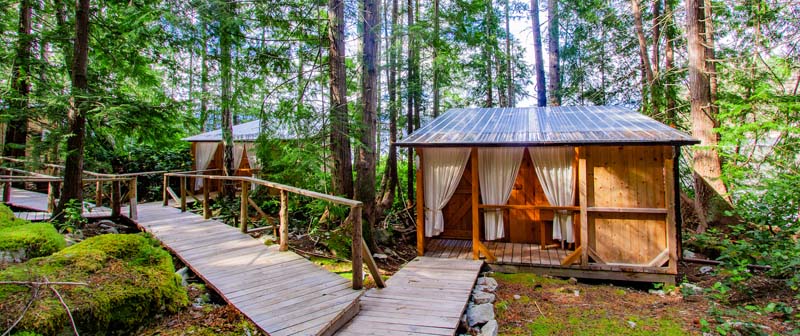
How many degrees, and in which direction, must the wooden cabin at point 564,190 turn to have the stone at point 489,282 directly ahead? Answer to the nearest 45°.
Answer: approximately 45° to its right

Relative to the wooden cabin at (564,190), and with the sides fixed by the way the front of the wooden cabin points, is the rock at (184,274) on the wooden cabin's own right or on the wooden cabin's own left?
on the wooden cabin's own right

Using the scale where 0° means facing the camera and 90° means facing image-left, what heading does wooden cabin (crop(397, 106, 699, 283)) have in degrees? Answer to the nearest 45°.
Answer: approximately 0°

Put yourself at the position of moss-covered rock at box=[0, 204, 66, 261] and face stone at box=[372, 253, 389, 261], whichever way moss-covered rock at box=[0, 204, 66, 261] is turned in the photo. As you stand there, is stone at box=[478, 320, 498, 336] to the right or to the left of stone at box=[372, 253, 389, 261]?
right

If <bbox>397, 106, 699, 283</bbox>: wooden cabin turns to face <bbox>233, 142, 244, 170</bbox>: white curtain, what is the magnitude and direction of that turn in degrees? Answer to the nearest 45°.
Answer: approximately 90° to its right

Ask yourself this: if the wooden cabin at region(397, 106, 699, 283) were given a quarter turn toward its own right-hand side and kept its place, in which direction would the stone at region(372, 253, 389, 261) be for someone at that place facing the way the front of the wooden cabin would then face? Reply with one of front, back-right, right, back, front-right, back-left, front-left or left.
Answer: front

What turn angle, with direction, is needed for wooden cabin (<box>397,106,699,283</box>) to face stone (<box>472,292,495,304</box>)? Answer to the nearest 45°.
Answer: approximately 45° to its right

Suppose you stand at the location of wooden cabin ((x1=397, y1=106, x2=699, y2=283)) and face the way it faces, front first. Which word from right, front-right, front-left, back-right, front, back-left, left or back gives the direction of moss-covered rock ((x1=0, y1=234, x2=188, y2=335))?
front-right

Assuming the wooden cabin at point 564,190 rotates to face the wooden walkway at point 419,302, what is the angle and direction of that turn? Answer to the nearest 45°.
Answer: approximately 45° to its right

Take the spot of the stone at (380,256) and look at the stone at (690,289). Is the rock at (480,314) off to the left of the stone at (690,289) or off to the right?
right
